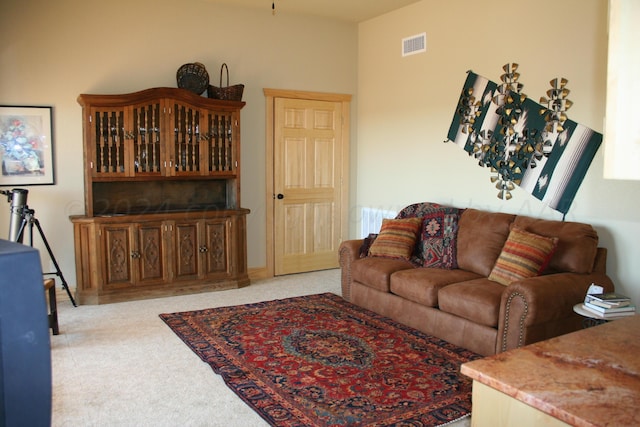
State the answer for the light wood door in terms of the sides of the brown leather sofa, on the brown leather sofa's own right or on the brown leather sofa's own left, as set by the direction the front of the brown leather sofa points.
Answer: on the brown leather sofa's own right

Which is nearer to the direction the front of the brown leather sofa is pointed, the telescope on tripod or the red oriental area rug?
the red oriental area rug

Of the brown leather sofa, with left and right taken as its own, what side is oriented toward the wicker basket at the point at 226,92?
right

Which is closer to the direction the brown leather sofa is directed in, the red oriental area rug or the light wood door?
the red oriental area rug

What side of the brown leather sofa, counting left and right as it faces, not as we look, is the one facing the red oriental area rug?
front

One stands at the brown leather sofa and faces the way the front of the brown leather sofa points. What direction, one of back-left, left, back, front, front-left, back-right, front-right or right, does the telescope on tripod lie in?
front-right

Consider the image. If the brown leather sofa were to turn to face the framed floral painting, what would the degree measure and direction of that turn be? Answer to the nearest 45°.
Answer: approximately 45° to its right

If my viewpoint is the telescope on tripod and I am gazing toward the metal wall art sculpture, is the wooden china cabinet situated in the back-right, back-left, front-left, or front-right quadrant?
front-left

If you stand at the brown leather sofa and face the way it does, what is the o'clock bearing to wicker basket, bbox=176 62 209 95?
The wicker basket is roughly at 2 o'clock from the brown leather sofa.

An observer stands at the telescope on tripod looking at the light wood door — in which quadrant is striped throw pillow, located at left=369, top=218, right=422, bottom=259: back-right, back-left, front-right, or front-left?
front-right

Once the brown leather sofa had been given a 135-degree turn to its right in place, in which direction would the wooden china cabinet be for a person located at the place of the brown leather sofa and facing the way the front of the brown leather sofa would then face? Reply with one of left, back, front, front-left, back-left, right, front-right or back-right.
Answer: left

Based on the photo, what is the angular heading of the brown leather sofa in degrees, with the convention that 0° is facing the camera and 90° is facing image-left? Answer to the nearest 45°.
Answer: approximately 45°
